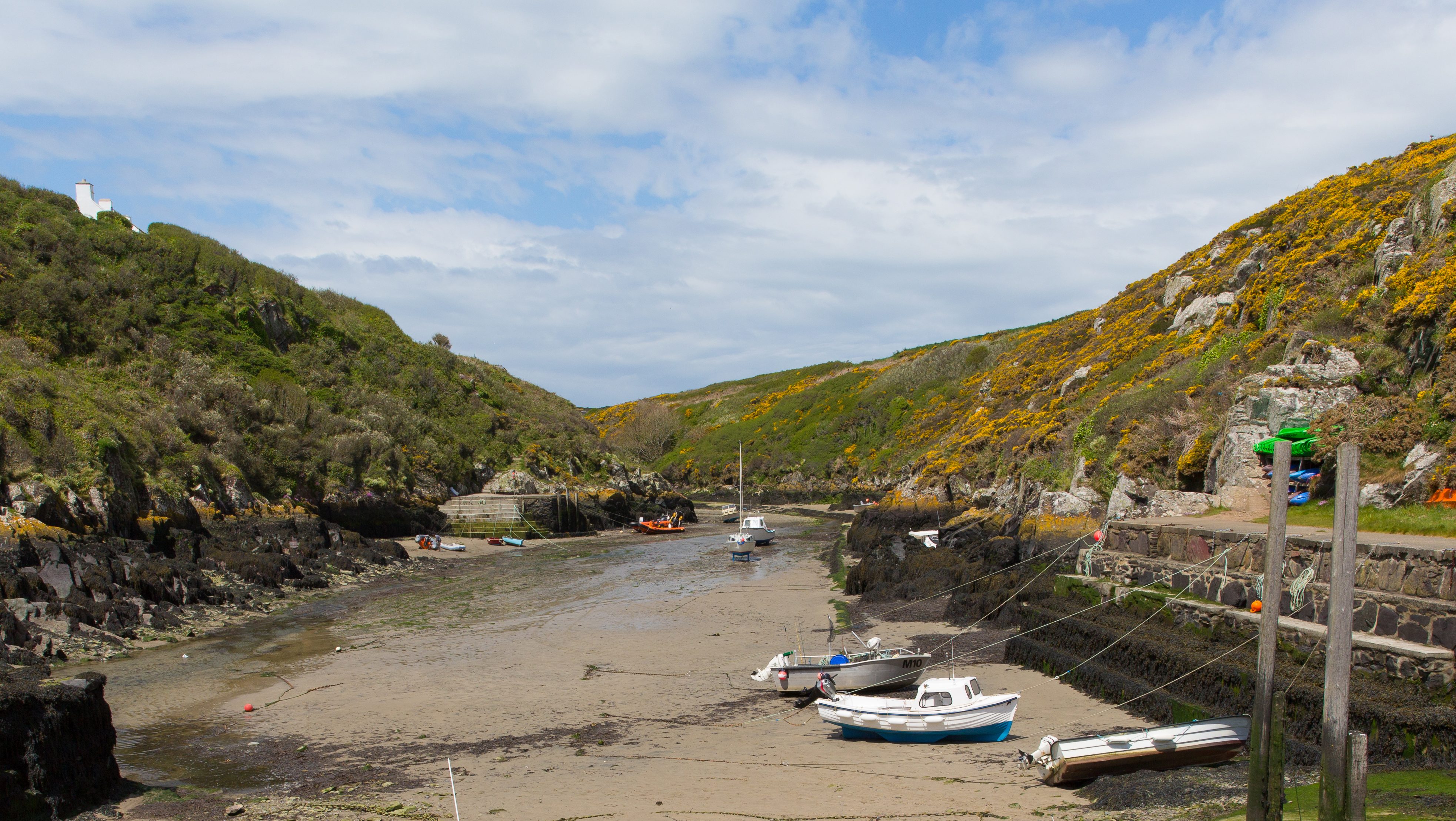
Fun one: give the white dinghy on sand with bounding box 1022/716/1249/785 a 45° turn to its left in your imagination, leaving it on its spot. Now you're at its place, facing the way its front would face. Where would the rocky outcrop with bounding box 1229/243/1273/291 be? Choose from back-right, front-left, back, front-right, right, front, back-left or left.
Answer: front-left

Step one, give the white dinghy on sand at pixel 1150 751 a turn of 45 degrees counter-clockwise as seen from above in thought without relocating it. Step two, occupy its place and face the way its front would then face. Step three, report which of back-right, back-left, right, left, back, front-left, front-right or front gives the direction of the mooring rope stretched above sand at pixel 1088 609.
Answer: front-left

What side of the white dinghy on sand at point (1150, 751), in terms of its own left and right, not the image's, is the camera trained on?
right

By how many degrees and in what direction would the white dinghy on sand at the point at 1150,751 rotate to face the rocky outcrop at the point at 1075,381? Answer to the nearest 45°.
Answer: approximately 90° to its left

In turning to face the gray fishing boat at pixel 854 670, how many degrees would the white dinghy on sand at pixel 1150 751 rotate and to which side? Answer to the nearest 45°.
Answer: approximately 135° to its left

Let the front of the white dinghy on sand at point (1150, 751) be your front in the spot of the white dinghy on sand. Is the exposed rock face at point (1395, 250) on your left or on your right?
on your left
